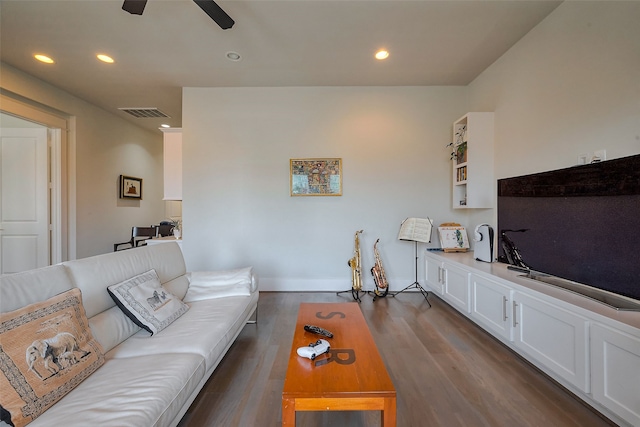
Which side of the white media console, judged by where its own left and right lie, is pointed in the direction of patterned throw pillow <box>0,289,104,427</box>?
front

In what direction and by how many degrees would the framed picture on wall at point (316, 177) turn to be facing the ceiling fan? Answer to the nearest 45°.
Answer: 0° — it already faces it

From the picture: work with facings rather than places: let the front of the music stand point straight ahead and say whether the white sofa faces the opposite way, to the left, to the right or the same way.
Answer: to the left

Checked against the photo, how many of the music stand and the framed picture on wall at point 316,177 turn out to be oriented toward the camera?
2

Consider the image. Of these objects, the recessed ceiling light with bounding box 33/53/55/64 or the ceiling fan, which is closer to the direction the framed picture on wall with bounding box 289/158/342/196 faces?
the ceiling fan

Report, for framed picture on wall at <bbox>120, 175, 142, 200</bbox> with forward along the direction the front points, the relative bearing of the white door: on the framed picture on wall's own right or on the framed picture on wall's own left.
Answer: on the framed picture on wall's own right

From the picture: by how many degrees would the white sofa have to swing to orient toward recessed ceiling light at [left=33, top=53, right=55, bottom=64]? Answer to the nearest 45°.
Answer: approximately 135° to its left

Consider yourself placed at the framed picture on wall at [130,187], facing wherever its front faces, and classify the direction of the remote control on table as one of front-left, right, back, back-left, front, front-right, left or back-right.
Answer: front-right

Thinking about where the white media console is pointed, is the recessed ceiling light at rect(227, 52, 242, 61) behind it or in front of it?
in front

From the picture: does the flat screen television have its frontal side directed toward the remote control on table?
yes

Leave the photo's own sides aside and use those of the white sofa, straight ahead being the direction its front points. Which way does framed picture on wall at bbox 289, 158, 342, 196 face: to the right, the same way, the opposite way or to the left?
to the right

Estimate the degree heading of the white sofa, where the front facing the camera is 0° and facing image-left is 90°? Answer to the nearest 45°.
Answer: approximately 315°

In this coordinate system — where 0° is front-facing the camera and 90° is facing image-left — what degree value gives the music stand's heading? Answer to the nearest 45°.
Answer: approximately 0°
